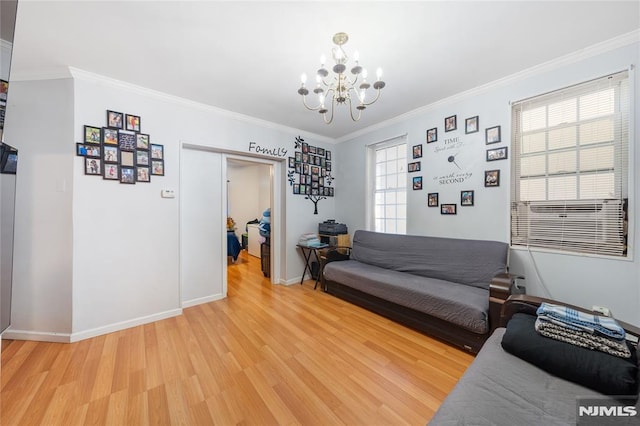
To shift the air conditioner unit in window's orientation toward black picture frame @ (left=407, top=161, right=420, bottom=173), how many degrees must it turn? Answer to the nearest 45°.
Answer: approximately 90° to its right

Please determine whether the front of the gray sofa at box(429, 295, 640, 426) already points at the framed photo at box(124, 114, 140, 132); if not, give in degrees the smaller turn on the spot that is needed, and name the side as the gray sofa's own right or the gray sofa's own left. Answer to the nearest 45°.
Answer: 0° — it already faces it

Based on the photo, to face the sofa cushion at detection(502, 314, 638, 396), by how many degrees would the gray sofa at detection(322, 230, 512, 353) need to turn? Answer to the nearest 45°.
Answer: approximately 90° to its left

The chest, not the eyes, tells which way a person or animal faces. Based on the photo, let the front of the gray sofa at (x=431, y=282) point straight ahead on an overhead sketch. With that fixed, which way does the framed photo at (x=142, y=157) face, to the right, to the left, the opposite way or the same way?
to the left

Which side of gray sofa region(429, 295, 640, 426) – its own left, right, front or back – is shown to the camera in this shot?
left

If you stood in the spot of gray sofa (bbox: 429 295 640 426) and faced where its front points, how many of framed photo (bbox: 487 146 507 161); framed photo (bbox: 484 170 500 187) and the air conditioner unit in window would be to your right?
3
